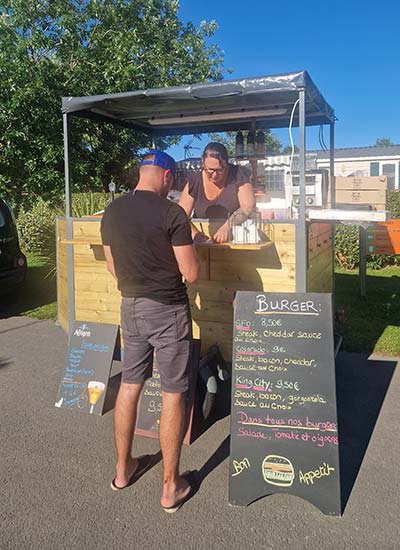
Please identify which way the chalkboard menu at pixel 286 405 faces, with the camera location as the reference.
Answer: facing the viewer

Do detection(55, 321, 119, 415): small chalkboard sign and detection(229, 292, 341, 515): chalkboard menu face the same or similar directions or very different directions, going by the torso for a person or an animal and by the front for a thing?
same or similar directions

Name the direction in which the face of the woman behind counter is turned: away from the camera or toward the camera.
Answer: toward the camera

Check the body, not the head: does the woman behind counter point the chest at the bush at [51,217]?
no

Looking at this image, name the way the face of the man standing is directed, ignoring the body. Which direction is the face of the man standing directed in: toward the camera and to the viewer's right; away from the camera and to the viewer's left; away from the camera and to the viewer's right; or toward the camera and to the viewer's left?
away from the camera and to the viewer's right

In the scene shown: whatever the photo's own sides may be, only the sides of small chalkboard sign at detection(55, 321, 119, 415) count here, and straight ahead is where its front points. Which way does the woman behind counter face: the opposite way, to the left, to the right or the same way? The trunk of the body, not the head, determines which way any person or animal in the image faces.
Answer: the same way

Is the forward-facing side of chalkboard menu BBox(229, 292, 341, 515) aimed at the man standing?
no

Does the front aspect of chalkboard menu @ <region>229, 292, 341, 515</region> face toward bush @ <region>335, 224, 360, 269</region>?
no

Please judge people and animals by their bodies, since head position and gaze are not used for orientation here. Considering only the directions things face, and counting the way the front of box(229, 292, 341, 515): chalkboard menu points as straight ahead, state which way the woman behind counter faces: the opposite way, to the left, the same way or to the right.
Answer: the same way

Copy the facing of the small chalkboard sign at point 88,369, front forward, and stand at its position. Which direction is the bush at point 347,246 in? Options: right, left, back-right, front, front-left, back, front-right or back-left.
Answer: back-left

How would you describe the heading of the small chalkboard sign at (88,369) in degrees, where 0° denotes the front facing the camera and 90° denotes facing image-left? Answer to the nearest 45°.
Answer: approximately 0°

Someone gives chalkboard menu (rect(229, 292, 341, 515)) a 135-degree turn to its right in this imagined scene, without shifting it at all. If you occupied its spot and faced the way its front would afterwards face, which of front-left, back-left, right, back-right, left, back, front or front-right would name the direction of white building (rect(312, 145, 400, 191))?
front-right

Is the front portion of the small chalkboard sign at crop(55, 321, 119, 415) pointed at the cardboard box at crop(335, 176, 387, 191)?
no

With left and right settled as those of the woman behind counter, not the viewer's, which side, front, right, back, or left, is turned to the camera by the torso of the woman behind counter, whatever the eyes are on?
front

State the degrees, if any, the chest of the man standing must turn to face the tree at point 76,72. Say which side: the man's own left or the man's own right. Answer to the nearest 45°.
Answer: approximately 45° to the man's own left
